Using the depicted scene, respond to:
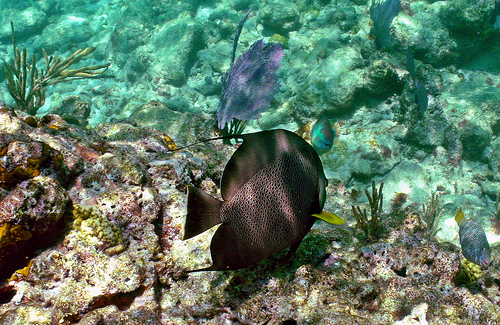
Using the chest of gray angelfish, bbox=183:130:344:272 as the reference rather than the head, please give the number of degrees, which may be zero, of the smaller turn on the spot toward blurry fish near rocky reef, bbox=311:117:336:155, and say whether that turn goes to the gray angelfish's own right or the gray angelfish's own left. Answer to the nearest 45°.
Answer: approximately 45° to the gray angelfish's own left

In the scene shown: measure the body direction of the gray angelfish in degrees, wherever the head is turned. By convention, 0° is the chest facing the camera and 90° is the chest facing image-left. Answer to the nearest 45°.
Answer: approximately 225°

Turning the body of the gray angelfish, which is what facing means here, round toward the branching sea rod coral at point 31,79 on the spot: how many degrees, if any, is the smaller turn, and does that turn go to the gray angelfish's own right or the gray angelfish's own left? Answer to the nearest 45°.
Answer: approximately 90° to the gray angelfish's own left

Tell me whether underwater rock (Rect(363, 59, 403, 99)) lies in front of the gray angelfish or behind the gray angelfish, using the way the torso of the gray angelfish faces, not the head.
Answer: in front

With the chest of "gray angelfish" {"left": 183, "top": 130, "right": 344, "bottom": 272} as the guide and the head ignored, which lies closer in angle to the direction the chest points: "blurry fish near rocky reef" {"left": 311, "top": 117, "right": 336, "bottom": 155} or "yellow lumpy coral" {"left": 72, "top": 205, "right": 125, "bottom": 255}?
the blurry fish near rocky reef

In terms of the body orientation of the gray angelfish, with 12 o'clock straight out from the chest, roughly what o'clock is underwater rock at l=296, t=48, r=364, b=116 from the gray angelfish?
The underwater rock is roughly at 11 o'clock from the gray angelfish.
